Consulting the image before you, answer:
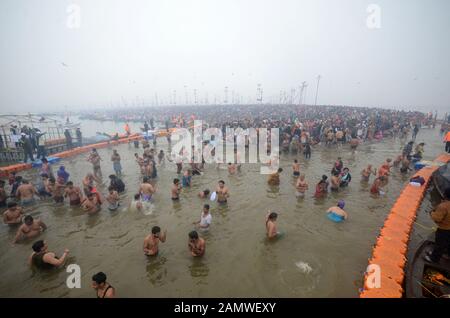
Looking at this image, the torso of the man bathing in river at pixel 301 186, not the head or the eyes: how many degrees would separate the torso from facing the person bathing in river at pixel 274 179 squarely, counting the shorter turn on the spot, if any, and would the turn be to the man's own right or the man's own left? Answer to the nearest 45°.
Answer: approximately 135° to the man's own right

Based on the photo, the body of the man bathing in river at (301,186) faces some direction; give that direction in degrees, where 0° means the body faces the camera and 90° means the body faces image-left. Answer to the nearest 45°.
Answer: approximately 0°

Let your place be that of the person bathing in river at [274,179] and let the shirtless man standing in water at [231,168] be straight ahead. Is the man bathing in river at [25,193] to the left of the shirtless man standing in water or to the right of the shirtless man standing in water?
left

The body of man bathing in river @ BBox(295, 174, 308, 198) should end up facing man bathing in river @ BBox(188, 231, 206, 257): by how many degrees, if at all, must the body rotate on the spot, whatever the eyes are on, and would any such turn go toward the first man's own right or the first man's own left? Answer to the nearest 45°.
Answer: approximately 45° to the first man's own right

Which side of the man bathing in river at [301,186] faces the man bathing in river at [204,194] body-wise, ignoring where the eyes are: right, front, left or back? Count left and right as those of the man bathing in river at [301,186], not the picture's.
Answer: right

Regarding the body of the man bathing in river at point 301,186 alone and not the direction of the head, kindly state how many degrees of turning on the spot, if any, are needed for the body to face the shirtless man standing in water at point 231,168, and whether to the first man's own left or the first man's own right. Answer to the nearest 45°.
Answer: approximately 135° to the first man's own right

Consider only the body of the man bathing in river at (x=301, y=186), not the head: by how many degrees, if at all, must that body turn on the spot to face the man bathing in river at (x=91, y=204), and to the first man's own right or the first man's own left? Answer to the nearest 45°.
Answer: approximately 45° to the first man's own right

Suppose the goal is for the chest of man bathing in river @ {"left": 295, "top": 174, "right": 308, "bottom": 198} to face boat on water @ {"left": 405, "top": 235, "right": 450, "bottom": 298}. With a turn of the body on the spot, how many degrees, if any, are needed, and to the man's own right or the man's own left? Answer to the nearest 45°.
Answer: approximately 45° to the man's own left

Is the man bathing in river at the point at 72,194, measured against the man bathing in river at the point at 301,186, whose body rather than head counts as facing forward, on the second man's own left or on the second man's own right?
on the second man's own right
